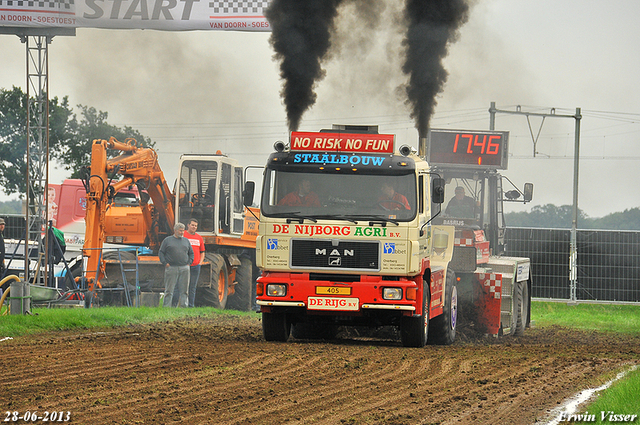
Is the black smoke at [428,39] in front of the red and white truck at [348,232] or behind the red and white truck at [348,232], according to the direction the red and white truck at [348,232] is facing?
behind

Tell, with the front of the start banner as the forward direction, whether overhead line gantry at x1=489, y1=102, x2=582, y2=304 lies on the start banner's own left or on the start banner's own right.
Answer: on the start banner's own left

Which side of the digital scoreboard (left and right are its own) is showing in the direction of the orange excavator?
right

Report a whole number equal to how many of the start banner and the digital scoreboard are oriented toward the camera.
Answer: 2

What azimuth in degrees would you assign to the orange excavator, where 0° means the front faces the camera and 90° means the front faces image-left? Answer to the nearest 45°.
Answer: approximately 45°

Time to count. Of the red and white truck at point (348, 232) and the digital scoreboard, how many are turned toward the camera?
2

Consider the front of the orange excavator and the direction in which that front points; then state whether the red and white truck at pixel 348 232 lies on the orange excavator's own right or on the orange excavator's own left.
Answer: on the orange excavator's own left

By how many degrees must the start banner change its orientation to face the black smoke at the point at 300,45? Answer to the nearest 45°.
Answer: approximately 45° to its left

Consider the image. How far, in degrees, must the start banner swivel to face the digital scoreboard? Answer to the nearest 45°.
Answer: approximately 45° to its left
